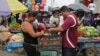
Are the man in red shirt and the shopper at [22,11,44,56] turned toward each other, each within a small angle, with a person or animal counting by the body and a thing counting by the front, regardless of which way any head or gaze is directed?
yes

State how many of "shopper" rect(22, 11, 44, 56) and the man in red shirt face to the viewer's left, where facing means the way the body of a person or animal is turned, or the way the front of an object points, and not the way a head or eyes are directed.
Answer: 1

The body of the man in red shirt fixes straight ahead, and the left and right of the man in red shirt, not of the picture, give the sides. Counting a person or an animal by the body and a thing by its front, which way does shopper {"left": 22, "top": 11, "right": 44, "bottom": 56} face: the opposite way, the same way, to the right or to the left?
the opposite way

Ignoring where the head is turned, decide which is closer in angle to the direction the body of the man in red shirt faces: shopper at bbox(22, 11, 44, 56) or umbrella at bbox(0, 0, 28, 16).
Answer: the shopper

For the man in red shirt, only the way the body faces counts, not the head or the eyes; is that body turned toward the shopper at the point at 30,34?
yes

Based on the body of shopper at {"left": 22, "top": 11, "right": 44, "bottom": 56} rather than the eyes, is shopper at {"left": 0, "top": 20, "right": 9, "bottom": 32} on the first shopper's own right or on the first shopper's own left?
on the first shopper's own left

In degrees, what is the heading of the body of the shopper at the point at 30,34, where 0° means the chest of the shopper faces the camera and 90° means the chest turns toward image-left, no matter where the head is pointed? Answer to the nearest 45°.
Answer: approximately 270°

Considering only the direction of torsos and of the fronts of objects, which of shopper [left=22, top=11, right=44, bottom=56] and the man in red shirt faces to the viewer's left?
the man in red shirt

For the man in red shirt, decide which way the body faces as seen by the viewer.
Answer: to the viewer's left
